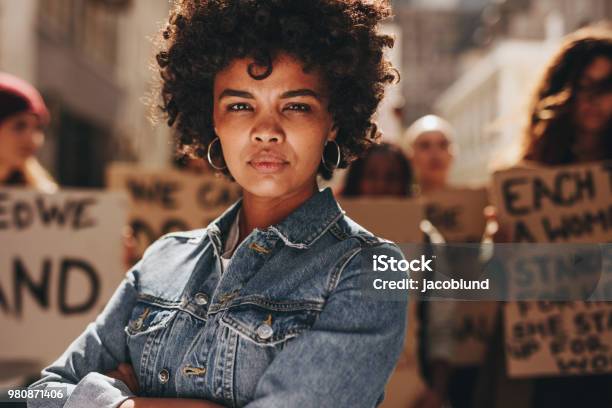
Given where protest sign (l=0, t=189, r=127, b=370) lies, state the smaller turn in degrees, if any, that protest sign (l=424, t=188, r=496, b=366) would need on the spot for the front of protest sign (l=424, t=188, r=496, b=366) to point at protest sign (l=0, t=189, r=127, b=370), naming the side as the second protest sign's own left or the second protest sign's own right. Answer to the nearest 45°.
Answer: approximately 45° to the second protest sign's own right

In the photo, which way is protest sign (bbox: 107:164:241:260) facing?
toward the camera

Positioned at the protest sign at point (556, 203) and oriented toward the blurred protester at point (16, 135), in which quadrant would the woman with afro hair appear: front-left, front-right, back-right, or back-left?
front-left

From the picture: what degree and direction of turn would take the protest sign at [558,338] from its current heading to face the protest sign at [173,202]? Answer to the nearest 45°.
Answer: approximately 90° to its right

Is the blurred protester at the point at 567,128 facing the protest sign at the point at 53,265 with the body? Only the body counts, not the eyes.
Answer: no

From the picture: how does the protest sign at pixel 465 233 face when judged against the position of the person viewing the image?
facing the viewer

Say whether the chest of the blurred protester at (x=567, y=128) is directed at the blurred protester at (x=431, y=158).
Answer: no

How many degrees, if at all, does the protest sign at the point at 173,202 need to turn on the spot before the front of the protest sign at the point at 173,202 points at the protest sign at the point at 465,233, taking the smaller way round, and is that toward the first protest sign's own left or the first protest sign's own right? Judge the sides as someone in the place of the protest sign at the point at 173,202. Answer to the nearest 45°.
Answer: approximately 90° to the first protest sign's own left

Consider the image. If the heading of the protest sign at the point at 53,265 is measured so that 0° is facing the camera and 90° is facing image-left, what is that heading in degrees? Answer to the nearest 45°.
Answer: approximately 0°

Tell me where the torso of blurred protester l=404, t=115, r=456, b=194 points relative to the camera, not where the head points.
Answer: toward the camera

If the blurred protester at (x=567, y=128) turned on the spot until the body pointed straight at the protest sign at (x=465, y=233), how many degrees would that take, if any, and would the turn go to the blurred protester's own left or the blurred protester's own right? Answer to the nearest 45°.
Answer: approximately 135° to the blurred protester's own right

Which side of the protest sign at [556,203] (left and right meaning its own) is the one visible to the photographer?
front

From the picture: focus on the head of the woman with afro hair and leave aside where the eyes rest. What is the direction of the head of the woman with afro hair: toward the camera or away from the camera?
toward the camera

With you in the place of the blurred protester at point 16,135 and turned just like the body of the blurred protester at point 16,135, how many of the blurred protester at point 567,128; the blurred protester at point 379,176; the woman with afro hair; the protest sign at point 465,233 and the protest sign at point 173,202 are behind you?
0
